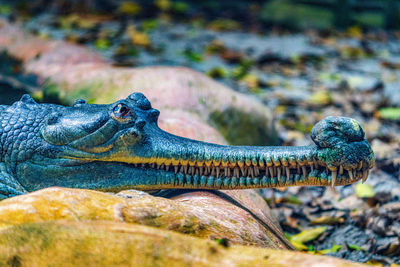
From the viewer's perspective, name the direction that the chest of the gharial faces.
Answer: to the viewer's right

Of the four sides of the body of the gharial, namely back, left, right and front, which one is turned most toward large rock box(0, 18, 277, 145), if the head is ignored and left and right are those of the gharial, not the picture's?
left

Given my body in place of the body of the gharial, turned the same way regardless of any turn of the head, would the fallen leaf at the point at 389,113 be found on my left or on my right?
on my left

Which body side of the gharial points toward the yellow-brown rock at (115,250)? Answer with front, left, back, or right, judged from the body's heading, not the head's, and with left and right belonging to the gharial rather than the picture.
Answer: right

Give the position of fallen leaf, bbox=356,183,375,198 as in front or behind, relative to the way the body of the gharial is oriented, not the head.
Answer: in front

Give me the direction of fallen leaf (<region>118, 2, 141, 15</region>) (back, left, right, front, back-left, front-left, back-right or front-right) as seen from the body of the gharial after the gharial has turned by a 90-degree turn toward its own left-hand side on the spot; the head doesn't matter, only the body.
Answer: front
